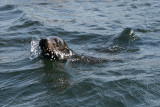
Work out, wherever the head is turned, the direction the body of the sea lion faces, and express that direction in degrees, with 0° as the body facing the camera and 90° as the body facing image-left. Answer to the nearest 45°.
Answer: approximately 90°
